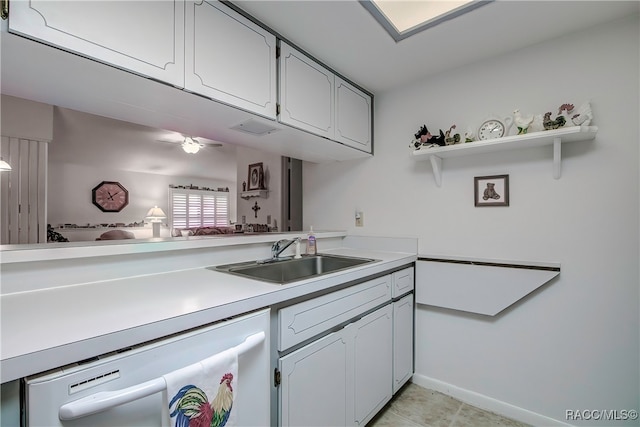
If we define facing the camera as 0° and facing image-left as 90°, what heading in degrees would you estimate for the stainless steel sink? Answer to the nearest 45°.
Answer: approximately 315°

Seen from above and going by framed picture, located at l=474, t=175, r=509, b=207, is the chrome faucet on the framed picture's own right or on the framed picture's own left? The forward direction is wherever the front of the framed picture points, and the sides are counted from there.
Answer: on the framed picture's own right

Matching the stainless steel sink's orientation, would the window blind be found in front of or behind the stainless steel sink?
behind

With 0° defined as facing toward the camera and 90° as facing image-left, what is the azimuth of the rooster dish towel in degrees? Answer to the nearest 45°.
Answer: approximately 315°

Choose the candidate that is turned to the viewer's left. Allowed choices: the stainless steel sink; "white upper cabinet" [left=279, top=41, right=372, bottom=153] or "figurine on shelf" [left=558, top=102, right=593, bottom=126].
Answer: the figurine on shelf

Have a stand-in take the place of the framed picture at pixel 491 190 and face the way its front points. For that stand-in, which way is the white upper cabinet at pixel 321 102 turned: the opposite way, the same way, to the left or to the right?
to the left

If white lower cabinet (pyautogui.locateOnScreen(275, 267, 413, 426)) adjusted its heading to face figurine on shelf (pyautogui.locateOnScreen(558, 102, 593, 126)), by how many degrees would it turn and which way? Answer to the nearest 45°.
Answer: approximately 45° to its left

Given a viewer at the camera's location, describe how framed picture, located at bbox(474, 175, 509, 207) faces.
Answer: facing the viewer

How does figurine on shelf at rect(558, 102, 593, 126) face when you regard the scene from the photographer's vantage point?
facing to the left of the viewer

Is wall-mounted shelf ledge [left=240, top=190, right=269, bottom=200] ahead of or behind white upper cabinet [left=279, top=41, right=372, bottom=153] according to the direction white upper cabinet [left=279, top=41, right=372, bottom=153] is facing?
behind

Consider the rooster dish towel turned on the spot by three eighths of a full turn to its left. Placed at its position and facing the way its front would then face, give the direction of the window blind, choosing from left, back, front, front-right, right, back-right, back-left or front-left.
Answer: front

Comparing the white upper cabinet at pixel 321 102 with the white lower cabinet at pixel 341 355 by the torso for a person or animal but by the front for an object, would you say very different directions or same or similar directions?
same or similar directions

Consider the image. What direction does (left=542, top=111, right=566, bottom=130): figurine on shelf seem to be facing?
to the viewer's left
